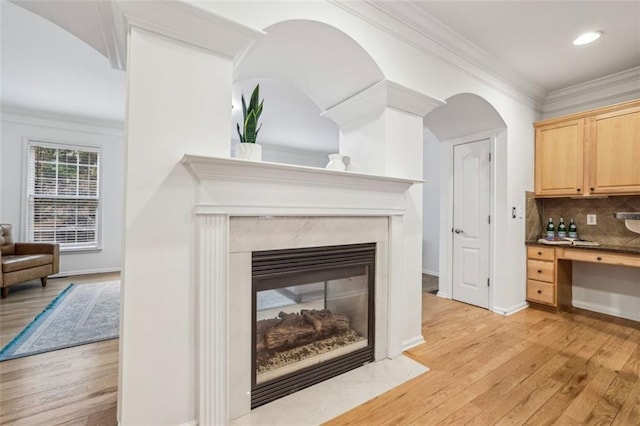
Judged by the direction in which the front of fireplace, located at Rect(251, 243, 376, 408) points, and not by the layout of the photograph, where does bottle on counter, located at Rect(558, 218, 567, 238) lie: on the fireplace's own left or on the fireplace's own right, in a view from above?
on the fireplace's own left

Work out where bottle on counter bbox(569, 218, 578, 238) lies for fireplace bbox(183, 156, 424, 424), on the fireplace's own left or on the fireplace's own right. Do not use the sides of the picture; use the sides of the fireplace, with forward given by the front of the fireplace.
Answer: on the fireplace's own left

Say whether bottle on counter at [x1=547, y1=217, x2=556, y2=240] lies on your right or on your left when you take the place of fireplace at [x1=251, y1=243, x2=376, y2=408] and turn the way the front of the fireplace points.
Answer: on your left

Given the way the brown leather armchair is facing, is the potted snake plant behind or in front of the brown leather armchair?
in front

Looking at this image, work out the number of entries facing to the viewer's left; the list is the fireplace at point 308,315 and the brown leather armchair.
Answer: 0

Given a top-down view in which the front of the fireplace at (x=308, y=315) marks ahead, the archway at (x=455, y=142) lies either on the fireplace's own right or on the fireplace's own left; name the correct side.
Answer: on the fireplace's own left

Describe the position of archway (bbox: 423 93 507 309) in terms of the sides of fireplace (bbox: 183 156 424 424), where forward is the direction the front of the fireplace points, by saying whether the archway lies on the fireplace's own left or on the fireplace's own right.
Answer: on the fireplace's own left

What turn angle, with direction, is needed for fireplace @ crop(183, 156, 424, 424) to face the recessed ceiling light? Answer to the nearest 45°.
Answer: approximately 45° to its left

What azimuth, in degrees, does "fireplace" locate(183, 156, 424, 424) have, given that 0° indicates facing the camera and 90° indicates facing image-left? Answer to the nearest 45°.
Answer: approximately 315°

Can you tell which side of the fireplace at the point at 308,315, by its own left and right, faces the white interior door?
left

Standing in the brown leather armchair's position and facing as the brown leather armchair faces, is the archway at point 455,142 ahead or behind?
ahead

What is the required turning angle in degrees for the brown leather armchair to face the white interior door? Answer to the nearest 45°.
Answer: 0° — it already faces it
